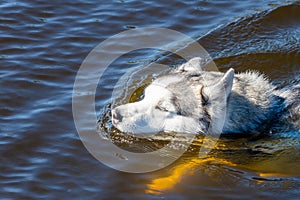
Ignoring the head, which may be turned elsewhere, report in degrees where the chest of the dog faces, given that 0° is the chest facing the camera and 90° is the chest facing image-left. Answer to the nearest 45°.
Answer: approximately 90°
